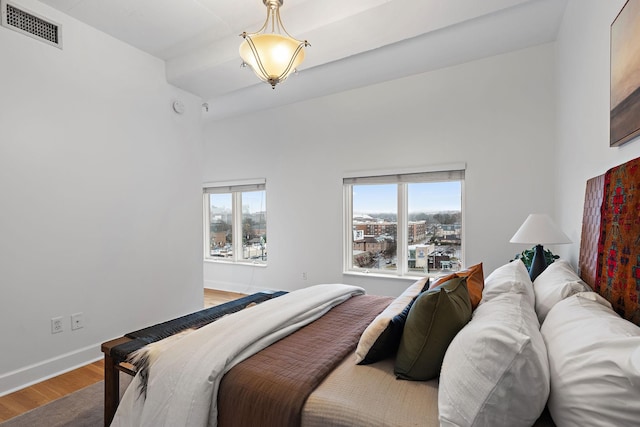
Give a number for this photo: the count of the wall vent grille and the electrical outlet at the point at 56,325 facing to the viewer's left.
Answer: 0

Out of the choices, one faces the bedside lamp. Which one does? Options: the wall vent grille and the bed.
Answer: the wall vent grille

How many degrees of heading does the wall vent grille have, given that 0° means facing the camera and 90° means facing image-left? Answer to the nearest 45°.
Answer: approximately 315°

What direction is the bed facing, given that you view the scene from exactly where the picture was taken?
facing to the left of the viewer

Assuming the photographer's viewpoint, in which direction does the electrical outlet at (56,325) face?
facing the viewer and to the right of the viewer

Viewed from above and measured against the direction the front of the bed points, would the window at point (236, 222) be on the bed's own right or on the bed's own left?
on the bed's own right

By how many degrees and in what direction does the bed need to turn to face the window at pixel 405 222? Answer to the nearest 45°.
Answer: approximately 90° to its right

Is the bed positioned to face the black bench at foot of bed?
yes

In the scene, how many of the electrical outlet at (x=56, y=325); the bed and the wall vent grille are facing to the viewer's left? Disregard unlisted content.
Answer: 1

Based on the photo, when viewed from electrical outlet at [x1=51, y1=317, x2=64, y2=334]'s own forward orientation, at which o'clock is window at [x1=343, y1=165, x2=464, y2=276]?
The window is roughly at 11 o'clock from the electrical outlet.

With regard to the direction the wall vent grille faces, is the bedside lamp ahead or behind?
ahead

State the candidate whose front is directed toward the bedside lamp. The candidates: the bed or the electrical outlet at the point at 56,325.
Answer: the electrical outlet

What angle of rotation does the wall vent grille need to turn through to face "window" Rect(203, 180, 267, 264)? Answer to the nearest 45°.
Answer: approximately 90° to its left

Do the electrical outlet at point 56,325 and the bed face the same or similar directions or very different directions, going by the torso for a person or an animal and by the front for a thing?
very different directions
